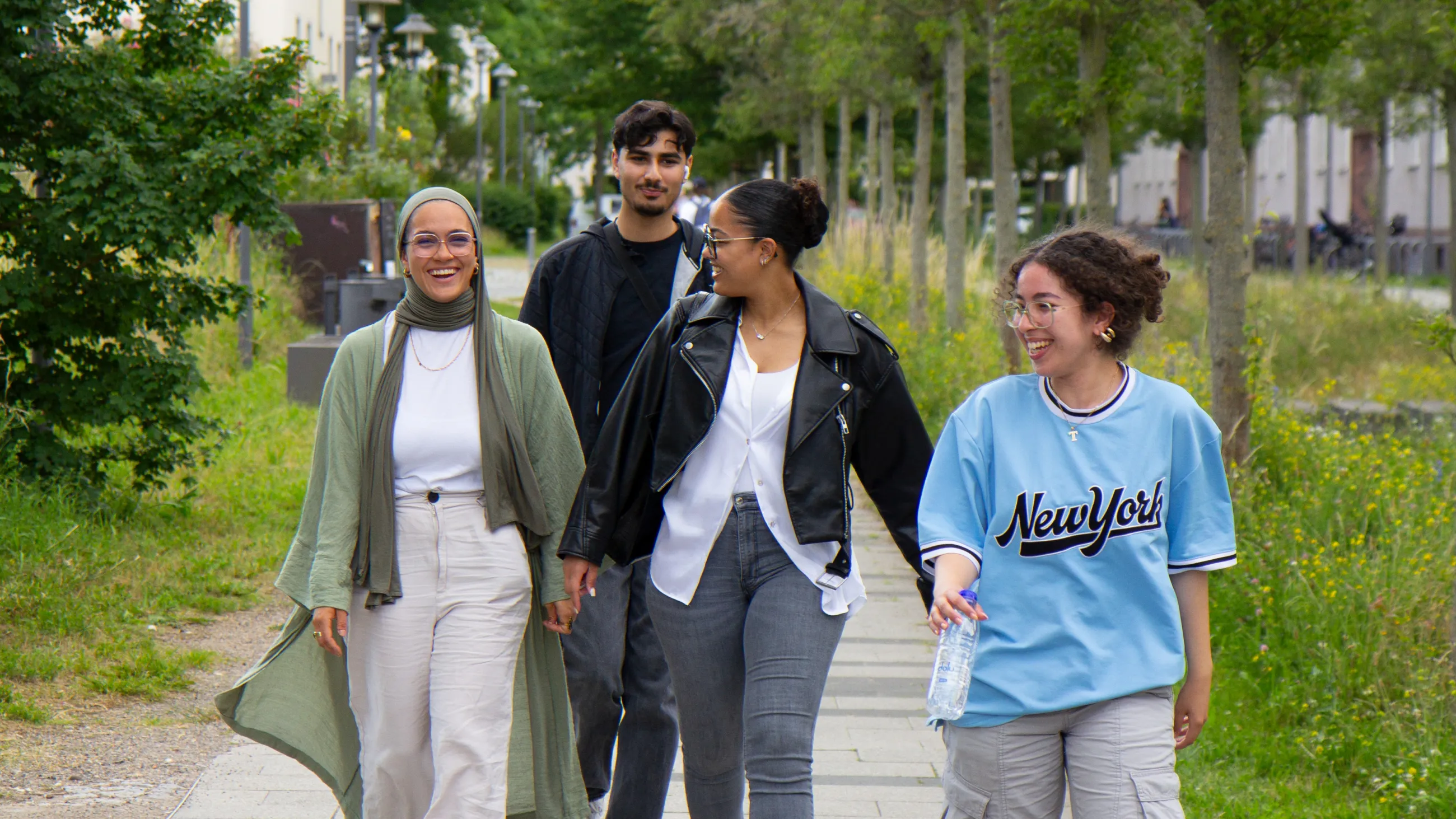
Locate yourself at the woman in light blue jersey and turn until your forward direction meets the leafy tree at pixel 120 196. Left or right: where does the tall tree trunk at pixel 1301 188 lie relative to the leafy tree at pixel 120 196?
right

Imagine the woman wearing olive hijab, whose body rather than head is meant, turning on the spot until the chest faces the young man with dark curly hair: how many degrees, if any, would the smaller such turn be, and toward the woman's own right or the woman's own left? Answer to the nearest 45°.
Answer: approximately 135° to the woman's own left

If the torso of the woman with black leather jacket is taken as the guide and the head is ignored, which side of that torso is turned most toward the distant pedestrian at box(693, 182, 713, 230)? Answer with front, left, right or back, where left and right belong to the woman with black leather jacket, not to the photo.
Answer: back

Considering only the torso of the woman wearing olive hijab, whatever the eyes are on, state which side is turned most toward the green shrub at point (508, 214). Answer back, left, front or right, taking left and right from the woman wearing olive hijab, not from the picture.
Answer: back

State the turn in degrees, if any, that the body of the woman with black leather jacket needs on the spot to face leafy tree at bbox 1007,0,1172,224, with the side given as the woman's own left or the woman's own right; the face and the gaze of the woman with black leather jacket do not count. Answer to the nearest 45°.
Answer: approximately 180°

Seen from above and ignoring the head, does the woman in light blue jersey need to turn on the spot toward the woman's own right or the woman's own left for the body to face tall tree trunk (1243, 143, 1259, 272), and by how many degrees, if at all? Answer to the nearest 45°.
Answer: approximately 180°

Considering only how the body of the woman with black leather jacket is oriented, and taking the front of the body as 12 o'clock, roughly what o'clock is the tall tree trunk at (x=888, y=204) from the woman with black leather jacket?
The tall tree trunk is roughly at 6 o'clock from the woman with black leather jacket.

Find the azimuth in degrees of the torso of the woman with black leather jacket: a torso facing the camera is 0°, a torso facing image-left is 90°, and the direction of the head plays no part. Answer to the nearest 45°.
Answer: approximately 0°

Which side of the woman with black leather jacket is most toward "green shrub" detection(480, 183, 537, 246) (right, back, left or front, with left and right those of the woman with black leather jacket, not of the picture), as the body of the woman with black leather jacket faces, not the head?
back

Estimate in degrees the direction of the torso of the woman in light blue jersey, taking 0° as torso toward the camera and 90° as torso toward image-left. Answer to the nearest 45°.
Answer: approximately 0°

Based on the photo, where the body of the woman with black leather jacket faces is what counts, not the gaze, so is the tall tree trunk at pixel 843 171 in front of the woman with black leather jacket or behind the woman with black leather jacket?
behind
